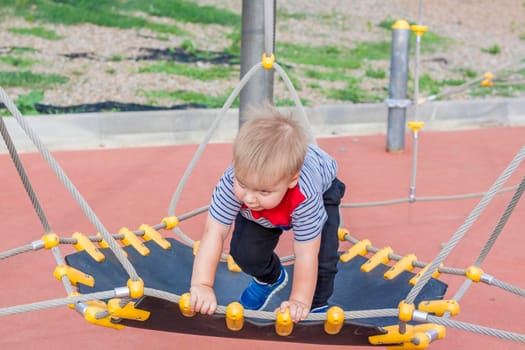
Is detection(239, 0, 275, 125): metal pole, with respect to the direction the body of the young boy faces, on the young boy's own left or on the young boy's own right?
on the young boy's own right

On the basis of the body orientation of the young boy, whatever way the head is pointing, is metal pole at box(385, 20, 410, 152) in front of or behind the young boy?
behind

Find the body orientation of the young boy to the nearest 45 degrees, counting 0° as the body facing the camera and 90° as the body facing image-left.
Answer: approximately 45°
